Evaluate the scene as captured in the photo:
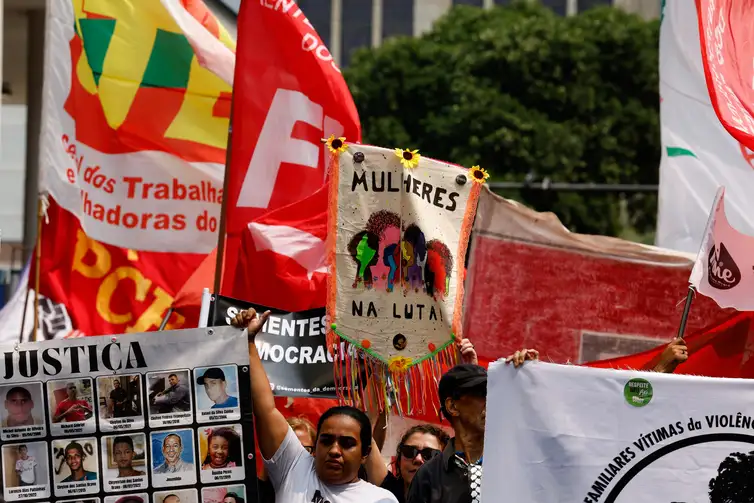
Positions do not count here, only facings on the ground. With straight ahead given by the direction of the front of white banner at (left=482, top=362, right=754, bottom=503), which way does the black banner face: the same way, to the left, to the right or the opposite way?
the same way

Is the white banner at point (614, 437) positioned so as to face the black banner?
no

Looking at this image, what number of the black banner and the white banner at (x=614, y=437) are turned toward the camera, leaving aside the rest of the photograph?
2

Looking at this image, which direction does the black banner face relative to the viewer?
toward the camera

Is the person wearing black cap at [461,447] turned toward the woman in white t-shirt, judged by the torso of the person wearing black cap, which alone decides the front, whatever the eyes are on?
no

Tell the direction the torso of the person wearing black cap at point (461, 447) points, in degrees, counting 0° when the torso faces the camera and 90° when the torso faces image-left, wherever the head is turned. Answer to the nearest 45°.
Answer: approximately 315°

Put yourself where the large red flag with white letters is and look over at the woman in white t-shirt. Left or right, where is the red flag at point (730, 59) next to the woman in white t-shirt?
left

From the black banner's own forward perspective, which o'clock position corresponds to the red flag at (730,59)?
The red flag is roughly at 9 o'clock from the black banner.

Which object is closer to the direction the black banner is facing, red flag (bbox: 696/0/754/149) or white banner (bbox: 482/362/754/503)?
the white banner

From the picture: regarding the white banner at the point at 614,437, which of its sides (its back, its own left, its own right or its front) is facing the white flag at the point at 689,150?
back

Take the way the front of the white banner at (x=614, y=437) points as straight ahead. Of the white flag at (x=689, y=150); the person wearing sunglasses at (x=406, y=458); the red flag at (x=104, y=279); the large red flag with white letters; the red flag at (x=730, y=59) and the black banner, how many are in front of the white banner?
0

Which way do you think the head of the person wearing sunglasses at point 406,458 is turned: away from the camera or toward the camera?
toward the camera

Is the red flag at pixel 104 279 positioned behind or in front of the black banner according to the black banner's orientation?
behind

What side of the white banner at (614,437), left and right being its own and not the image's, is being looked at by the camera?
front
